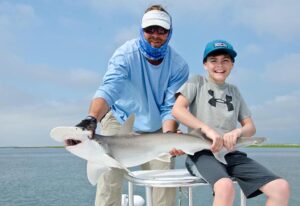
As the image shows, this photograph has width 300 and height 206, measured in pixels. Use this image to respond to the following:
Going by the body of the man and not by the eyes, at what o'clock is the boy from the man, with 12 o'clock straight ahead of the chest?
The boy is roughly at 10 o'clock from the man.

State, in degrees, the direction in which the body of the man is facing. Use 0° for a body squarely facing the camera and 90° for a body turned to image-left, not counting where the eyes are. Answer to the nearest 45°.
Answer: approximately 0°
